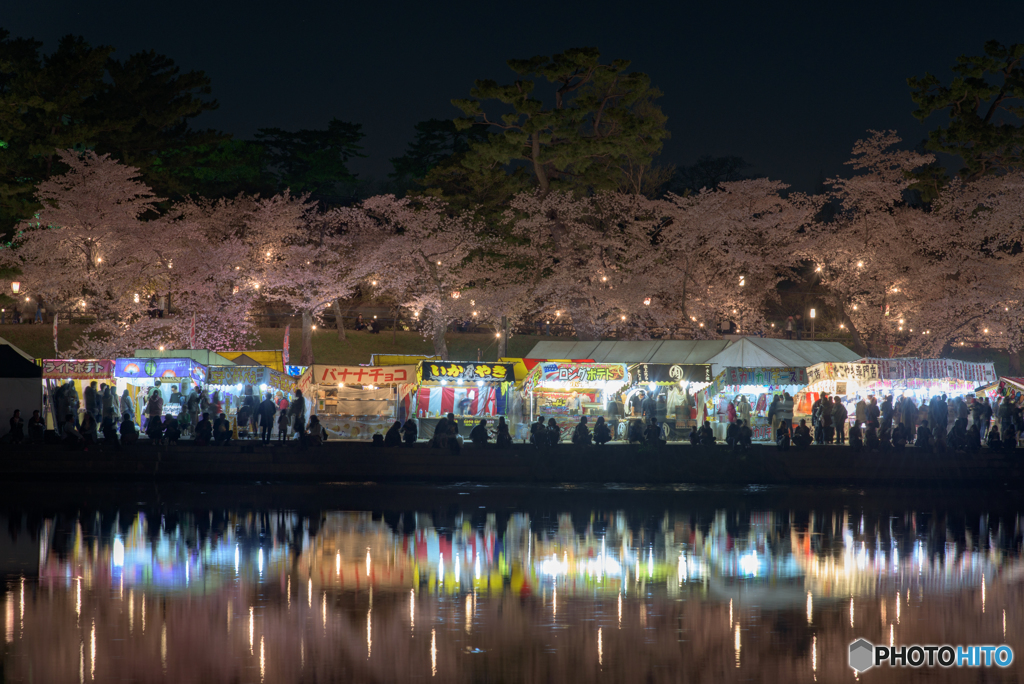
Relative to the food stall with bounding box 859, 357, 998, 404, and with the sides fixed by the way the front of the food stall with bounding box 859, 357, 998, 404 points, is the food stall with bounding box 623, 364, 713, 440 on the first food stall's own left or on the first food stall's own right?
on the first food stall's own right

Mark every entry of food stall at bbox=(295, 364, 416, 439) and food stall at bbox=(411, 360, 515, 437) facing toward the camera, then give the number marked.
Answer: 2

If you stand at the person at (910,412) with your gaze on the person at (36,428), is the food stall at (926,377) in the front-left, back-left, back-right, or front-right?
back-right

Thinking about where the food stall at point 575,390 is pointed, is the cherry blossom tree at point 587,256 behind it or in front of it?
behind

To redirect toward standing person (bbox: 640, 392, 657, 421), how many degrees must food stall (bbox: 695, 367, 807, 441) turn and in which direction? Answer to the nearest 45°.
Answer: approximately 90° to its right

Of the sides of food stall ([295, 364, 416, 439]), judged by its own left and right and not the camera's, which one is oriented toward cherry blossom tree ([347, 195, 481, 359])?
back

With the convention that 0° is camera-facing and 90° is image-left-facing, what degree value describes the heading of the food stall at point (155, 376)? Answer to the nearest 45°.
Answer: approximately 0°

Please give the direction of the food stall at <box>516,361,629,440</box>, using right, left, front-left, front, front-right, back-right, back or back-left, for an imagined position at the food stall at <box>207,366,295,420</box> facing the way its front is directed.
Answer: left

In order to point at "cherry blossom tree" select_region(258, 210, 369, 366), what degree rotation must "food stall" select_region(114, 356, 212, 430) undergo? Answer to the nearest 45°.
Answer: approximately 180°

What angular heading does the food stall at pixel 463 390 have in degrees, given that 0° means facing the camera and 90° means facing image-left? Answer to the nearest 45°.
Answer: approximately 0°

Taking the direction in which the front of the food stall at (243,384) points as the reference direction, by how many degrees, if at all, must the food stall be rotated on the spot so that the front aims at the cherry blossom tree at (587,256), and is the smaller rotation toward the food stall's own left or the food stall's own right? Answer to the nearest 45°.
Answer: approximately 135° to the food stall's own left
